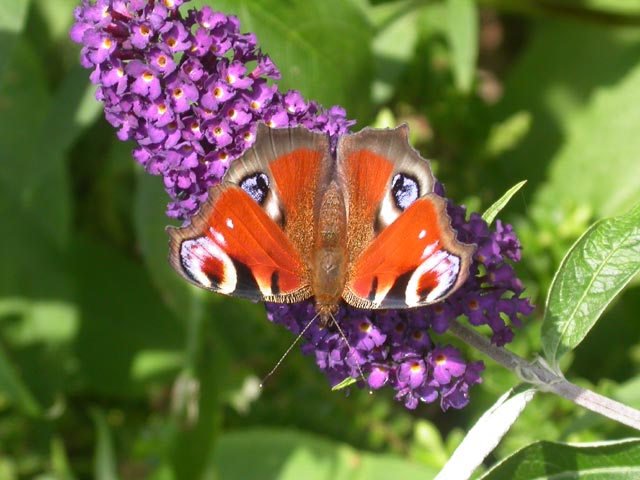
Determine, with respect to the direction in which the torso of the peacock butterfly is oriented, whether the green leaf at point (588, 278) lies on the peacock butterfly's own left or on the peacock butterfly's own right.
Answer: on the peacock butterfly's own left

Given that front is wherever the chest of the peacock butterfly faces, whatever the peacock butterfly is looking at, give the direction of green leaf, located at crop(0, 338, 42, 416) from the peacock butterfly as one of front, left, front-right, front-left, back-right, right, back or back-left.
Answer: back-right

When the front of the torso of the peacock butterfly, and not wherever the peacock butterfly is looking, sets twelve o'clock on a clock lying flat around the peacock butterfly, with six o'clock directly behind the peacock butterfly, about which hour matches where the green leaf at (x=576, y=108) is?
The green leaf is roughly at 7 o'clock from the peacock butterfly.

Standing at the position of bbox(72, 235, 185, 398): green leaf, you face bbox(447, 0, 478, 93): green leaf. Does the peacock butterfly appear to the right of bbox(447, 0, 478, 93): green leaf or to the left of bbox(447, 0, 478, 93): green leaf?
right

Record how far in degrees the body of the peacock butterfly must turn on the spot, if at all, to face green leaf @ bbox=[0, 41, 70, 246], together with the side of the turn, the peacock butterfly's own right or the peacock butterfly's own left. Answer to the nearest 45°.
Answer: approximately 135° to the peacock butterfly's own right

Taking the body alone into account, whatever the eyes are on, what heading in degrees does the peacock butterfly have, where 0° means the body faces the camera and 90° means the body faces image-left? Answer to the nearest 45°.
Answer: approximately 0°

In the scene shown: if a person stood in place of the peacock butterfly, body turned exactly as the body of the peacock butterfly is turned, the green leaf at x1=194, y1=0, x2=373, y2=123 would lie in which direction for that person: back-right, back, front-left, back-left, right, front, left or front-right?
back

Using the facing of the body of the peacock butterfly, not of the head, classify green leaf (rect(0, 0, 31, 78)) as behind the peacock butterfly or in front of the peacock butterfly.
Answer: behind

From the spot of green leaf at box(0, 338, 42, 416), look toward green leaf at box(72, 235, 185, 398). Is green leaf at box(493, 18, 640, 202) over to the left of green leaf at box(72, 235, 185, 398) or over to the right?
right
